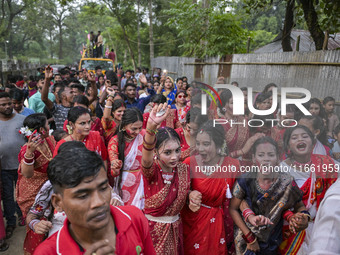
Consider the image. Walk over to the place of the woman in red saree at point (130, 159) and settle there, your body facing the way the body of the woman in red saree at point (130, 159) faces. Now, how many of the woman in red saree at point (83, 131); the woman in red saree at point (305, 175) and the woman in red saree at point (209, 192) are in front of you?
2

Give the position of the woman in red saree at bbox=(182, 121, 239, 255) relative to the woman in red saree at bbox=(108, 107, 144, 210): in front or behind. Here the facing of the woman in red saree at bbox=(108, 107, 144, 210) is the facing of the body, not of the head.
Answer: in front

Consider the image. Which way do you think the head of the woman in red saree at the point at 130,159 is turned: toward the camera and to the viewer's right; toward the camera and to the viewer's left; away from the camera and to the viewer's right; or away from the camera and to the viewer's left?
toward the camera and to the viewer's right

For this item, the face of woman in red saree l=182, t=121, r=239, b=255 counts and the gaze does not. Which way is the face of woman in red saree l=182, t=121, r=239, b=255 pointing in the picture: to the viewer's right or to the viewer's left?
to the viewer's left

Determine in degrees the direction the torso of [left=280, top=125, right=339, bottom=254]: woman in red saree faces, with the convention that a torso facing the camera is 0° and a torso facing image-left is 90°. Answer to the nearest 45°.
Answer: approximately 0°

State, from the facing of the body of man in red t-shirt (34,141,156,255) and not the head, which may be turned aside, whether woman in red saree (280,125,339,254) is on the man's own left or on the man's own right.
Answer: on the man's own left

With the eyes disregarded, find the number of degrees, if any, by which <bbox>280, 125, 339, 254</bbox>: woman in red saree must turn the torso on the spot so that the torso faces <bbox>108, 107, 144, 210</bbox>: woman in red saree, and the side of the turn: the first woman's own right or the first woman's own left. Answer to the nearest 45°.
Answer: approximately 90° to the first woman's own right

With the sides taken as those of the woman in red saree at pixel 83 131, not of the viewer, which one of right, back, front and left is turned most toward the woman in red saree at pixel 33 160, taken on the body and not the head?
right

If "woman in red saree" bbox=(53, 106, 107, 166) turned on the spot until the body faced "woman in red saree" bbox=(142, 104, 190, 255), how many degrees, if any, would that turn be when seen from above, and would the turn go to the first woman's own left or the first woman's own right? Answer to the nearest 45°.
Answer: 0° — they already face them

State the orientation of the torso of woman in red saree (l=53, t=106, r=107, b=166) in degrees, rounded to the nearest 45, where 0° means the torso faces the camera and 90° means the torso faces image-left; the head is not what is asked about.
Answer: approximately 315°
